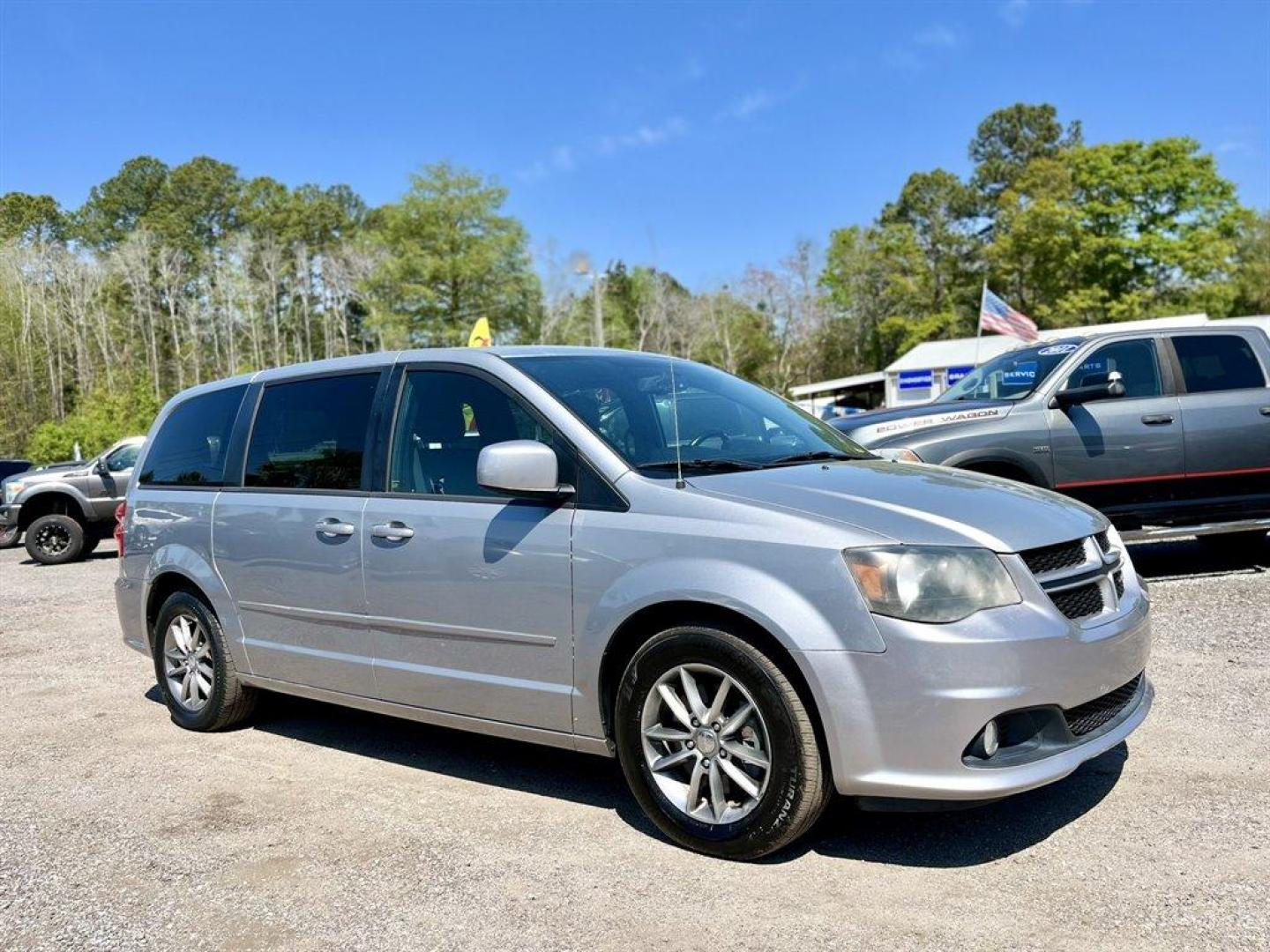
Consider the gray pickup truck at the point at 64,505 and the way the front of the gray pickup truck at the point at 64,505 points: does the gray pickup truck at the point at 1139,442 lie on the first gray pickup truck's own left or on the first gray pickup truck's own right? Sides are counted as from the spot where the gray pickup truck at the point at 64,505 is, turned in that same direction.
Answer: on the first gray pickup truck's own left

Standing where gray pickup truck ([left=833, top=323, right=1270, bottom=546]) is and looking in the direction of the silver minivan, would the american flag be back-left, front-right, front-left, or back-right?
back-right

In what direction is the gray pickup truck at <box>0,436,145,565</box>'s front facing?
to the viewer's left

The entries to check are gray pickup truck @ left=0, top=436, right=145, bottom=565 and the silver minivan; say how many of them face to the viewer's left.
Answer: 1

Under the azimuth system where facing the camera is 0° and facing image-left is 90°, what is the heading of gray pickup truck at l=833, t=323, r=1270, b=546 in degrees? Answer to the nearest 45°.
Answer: approximately 45°

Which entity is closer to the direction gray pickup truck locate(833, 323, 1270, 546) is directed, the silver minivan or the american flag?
the silver minivan

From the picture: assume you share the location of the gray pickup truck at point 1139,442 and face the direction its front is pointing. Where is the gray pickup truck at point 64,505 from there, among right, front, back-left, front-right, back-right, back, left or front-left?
front-right

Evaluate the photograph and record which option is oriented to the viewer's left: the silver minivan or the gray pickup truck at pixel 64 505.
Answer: the gray pickup truck

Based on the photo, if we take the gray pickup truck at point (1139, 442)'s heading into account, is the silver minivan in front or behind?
in front

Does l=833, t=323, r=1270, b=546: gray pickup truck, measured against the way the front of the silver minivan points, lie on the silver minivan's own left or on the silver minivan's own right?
on the silver minivan's own left

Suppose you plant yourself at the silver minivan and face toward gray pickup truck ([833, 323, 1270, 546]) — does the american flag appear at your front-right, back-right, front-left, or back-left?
front-left

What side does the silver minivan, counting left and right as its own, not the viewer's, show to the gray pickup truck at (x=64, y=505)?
back

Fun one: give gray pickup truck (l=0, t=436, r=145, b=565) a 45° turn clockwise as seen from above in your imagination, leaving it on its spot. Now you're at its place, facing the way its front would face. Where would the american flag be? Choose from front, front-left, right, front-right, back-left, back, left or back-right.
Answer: back-right
